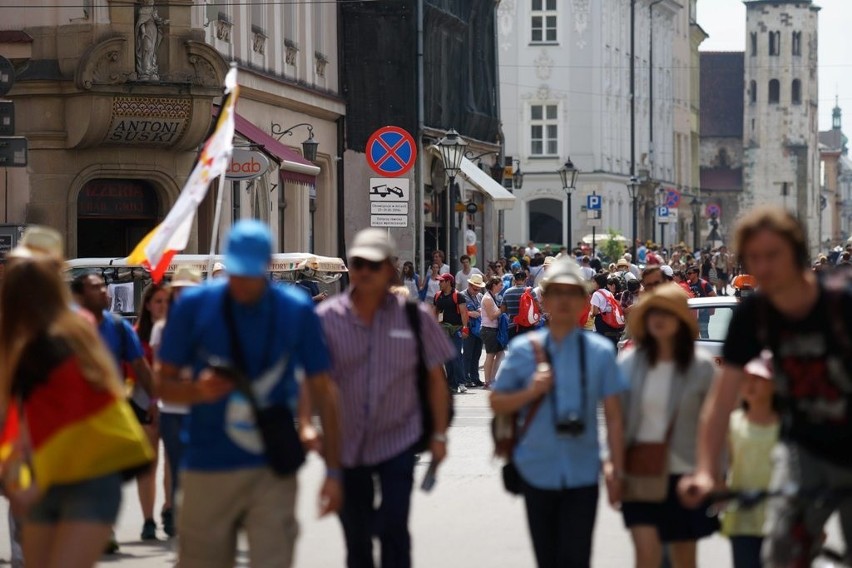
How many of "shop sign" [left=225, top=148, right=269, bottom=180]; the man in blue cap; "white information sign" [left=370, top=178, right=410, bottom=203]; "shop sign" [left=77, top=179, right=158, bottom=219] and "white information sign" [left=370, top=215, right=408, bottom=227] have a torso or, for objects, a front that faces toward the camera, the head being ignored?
5

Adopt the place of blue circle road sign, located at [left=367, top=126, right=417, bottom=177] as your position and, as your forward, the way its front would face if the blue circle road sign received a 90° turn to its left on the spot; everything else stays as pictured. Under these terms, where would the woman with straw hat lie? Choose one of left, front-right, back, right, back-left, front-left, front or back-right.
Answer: right

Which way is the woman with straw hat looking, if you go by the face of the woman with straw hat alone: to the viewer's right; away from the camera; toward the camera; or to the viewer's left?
toward the camera

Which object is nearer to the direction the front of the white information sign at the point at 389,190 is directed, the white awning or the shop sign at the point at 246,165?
the shop sign

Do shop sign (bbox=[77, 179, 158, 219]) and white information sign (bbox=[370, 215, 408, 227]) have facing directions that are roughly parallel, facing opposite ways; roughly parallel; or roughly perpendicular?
roughly parallel

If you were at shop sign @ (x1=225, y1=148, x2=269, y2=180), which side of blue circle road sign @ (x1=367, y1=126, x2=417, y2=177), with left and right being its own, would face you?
right

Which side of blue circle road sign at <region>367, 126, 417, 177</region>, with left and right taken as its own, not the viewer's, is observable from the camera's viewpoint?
front

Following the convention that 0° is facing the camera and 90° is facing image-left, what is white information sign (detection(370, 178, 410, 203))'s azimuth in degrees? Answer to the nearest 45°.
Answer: approximately 0°

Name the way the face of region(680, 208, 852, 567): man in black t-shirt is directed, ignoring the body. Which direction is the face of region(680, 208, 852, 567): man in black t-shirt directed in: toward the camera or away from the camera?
toward the camera

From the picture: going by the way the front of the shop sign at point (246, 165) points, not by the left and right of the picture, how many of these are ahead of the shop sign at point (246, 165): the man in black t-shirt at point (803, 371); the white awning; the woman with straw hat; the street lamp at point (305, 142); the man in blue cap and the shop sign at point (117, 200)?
3

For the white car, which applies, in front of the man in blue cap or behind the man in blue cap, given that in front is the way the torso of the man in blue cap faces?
behind

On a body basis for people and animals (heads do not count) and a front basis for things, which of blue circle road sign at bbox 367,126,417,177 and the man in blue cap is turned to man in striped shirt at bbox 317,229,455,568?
the blue circle road sign

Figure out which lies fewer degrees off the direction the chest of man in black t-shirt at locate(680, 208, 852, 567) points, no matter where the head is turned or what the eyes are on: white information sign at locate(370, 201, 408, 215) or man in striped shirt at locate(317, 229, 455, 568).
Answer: the man in striped shirt

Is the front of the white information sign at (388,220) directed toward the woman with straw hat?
yes

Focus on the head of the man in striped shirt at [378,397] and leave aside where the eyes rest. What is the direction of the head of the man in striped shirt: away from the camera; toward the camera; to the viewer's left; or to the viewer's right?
toward the camera

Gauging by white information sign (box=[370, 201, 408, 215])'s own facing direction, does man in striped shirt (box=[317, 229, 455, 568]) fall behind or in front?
in front

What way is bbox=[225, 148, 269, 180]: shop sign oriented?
toward the camera

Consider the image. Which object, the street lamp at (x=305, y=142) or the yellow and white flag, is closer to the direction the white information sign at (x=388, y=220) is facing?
the yellow and white flag

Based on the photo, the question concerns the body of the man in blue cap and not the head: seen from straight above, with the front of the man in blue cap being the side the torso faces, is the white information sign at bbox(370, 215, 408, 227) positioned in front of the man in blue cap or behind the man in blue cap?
behind
